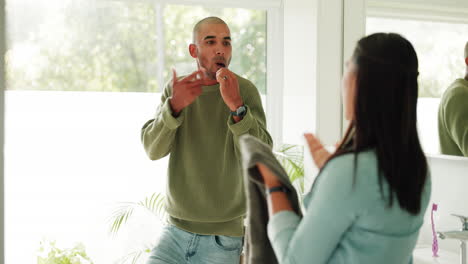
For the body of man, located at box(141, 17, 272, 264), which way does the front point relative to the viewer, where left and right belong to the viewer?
facing the viewer

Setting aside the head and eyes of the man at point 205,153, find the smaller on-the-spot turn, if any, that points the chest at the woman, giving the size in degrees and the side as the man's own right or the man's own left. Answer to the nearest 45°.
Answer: approximately 45° to the man's own left

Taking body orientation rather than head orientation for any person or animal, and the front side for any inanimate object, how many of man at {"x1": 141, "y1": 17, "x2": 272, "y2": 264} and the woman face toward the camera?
1

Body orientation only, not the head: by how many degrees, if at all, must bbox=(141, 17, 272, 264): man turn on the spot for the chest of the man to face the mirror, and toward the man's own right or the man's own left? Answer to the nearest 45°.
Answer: approximately 90° to the man's own left

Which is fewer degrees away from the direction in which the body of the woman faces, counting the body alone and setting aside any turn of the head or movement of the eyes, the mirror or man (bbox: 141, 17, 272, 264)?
the man

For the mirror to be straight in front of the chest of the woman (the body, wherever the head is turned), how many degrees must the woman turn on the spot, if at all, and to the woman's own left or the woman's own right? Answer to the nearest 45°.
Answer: approximately 45° to the woman's own right

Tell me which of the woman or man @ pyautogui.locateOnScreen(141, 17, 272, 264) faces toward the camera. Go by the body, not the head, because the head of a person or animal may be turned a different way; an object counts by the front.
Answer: the man

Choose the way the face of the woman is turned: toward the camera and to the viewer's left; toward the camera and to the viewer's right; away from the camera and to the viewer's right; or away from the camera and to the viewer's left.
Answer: away from the camera and to the viewer's left

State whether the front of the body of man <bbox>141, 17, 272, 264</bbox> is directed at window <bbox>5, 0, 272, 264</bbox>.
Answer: no

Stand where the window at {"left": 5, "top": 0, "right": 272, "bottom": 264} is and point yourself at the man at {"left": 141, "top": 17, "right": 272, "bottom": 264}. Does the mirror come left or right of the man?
left

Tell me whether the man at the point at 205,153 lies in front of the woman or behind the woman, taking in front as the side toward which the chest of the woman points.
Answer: in front

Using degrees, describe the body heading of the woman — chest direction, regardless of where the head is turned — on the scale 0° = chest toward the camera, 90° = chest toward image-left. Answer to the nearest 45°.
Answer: approximately 135°

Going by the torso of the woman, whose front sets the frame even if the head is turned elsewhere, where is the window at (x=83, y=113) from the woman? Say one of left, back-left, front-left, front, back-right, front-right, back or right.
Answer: front

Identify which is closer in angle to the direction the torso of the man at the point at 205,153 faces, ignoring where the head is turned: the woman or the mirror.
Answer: the woman

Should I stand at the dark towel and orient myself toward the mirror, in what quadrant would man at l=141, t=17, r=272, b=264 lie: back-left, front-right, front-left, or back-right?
front-left

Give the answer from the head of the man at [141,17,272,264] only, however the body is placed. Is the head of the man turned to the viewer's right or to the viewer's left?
to the viewer's right
